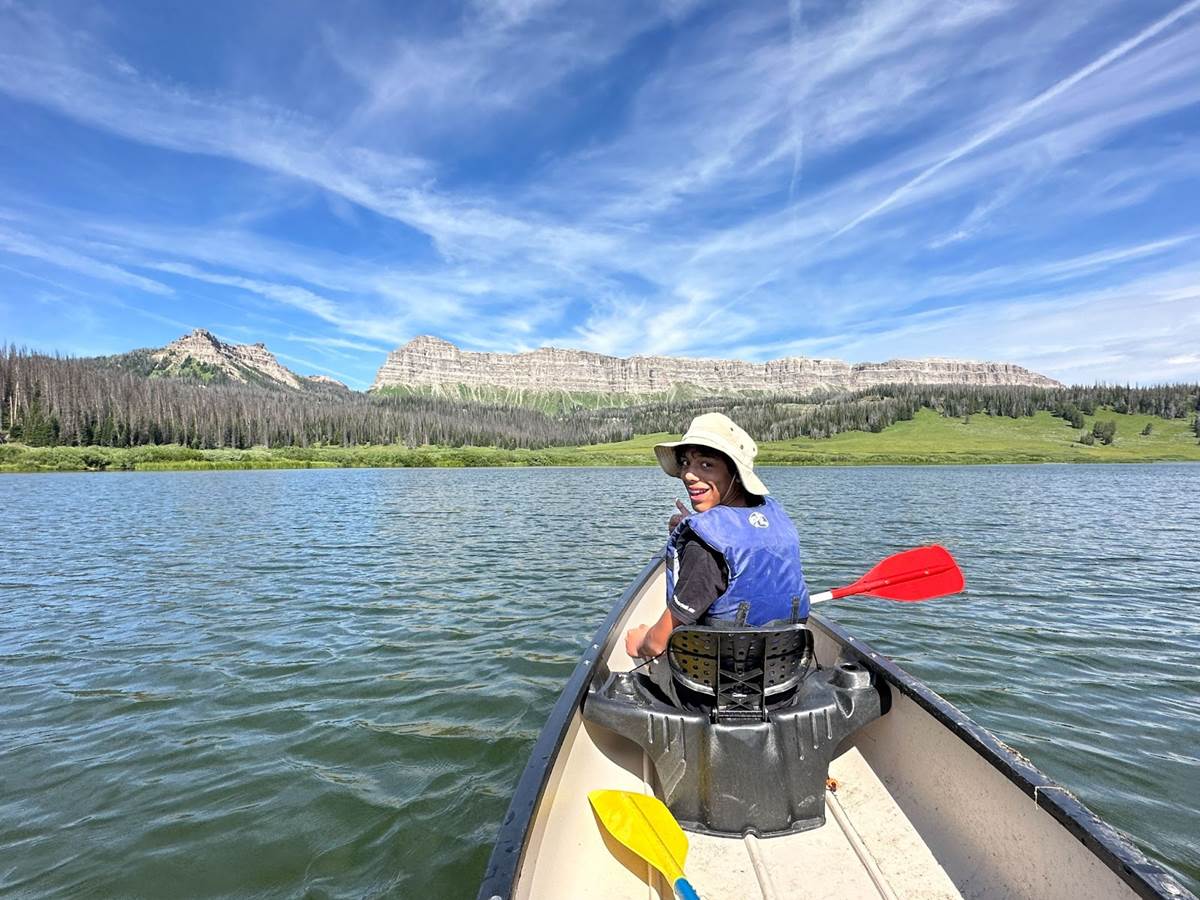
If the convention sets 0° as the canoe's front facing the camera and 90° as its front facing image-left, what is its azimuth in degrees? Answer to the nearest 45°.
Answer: approximately 180°

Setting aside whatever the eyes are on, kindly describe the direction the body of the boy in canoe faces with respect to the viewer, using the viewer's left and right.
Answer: facing away from the viewer and to the left of the viewer

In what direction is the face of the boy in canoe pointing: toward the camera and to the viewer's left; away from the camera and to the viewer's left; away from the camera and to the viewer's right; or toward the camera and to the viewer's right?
toward the camera and to the viewer's left
